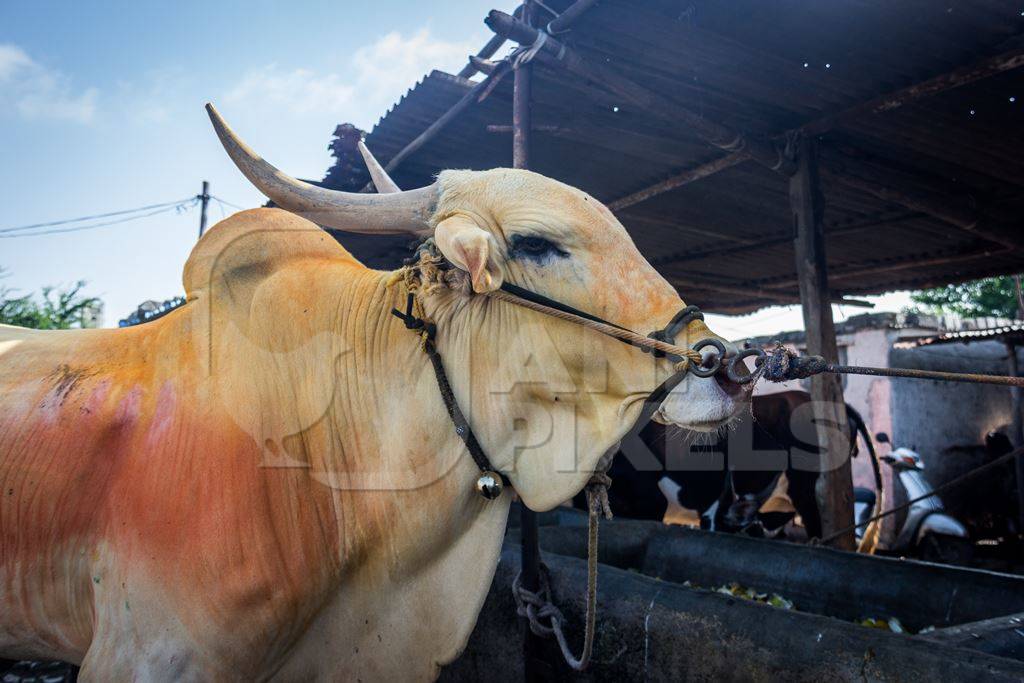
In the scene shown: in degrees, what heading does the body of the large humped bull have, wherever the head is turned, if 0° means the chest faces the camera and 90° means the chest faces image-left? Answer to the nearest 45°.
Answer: approximately 270°

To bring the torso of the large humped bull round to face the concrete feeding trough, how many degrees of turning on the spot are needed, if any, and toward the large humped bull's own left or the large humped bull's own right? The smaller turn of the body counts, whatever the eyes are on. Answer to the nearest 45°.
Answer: approximately 45° to the large humped bull's own left
